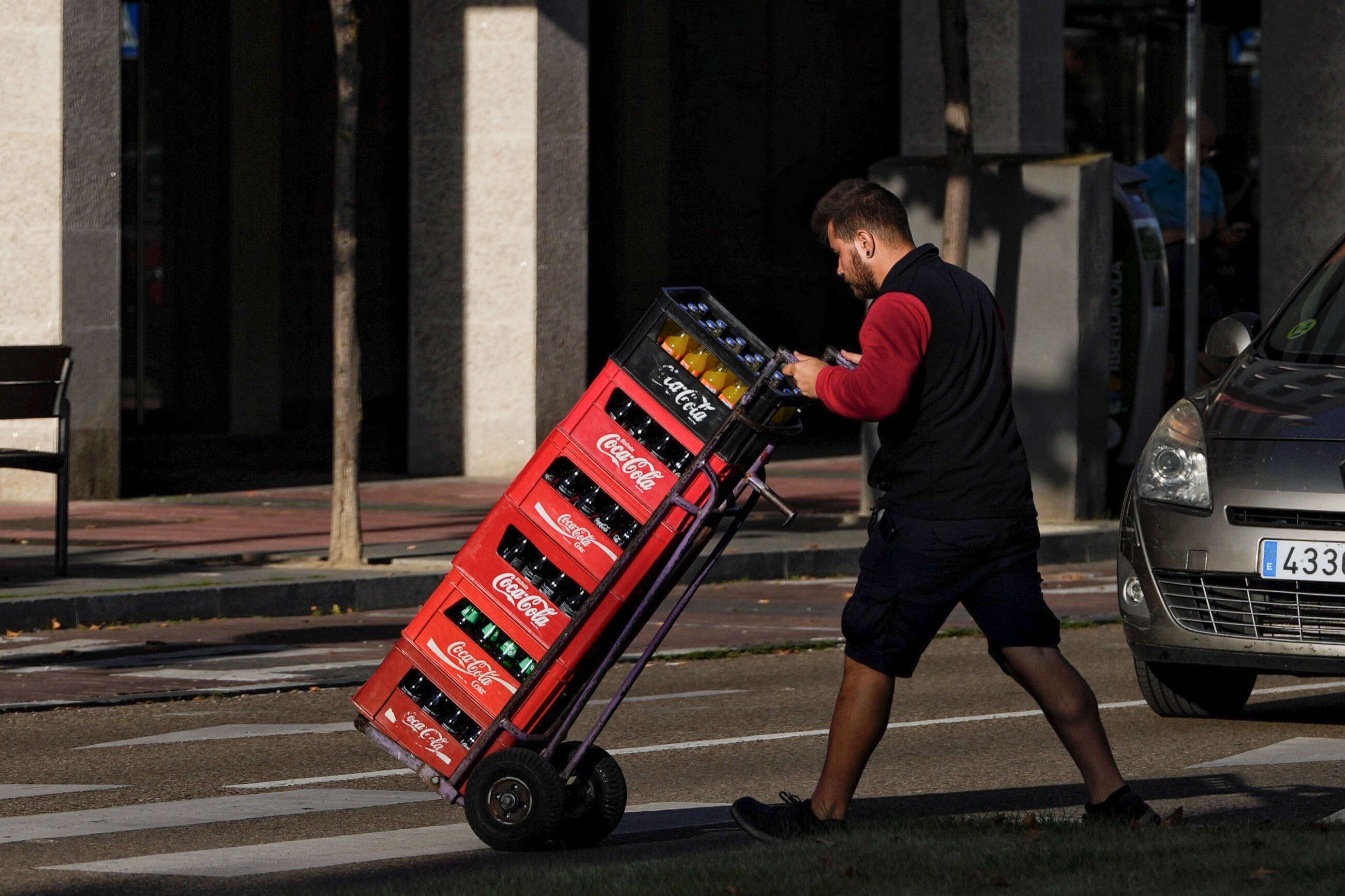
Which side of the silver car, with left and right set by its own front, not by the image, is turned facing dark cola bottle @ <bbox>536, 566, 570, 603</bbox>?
front

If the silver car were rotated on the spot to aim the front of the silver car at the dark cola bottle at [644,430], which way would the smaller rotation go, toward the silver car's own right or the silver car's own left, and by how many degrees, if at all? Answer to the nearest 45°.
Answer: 0° — it already faces it

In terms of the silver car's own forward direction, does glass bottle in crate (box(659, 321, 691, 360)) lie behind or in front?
in front

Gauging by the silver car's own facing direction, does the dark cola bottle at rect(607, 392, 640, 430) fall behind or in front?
in front

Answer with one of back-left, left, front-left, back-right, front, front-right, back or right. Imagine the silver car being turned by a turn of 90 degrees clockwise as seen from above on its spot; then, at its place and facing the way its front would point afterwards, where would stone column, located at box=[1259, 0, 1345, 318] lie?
front-right

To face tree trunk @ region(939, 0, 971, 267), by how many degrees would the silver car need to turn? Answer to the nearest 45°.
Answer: approximately 135° to its right

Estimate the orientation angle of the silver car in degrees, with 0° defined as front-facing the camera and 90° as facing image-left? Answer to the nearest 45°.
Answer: approximately 45°

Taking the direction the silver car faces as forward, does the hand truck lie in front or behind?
in front

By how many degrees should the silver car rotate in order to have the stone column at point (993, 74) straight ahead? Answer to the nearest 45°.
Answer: approximately 135° to its right

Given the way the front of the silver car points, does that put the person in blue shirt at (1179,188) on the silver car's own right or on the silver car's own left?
on the silver car's own right

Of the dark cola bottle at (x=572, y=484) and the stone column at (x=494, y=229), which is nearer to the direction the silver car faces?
the dark cola bottle
